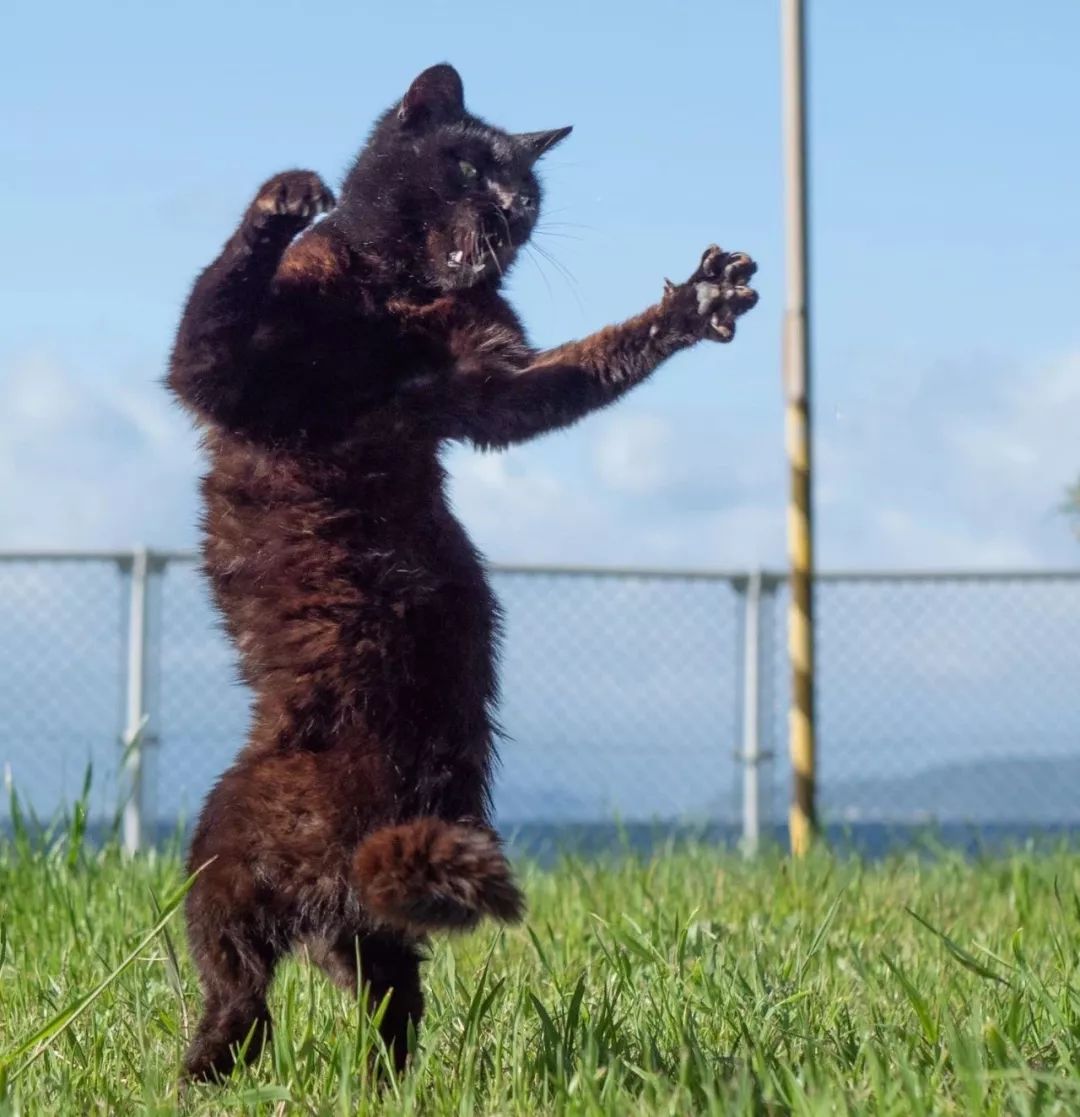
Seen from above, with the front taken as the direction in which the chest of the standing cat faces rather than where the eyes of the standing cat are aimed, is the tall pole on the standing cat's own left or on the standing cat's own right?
on the standing cat's own left
